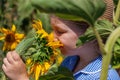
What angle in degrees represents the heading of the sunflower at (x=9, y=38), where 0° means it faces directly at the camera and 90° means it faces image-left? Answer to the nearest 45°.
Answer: approximately 0°

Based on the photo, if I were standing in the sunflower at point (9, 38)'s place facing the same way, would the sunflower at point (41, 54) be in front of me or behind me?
in front

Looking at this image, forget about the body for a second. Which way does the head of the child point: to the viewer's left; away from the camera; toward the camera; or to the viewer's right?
to the viewer's left

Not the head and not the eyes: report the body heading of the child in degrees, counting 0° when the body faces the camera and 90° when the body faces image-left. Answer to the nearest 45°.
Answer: approximately 90°
